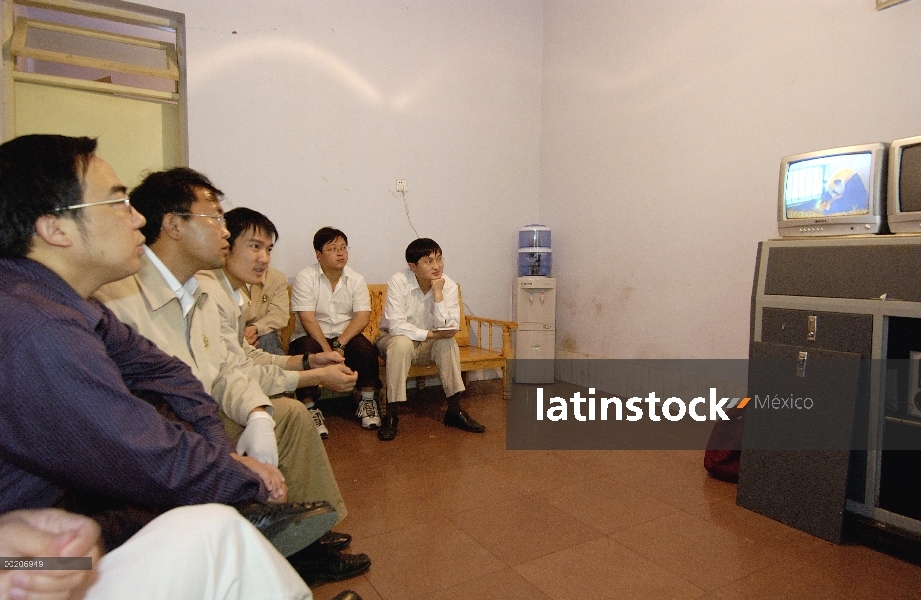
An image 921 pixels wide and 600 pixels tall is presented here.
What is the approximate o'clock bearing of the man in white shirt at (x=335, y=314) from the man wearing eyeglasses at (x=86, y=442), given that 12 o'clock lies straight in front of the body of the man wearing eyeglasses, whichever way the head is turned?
The man in white shirt is roughly at 10 o'clock from the man wearing eyeglasses.

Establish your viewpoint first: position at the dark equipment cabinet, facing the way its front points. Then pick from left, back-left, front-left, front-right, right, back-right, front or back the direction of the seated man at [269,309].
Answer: front-right

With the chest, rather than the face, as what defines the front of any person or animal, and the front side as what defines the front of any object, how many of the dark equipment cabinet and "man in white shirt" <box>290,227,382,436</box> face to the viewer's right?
0

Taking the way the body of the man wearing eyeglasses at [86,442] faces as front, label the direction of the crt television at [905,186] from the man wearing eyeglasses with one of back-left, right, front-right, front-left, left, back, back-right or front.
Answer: front

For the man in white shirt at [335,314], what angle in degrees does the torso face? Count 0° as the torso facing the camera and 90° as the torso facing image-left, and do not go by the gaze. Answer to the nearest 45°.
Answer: approximately 0°

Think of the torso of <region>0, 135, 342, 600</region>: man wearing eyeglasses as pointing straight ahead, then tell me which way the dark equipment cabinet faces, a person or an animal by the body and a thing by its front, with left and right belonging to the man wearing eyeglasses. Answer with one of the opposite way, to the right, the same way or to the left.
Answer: the opposite way

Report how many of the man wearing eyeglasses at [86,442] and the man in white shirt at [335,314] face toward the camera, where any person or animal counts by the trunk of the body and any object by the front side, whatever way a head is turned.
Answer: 1

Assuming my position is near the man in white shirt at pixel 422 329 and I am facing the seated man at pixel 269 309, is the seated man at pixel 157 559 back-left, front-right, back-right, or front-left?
front-left

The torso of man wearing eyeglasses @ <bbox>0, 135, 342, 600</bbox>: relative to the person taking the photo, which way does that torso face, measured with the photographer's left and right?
facing to the right of the viewer

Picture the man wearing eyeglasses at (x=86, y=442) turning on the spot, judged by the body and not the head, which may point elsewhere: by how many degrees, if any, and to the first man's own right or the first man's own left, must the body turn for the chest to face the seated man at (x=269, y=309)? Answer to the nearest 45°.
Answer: approximately 90° to the first man's own left

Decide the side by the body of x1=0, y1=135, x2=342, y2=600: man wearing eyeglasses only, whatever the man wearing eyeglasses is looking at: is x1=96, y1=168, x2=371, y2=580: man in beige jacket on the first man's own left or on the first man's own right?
on the first man's own left

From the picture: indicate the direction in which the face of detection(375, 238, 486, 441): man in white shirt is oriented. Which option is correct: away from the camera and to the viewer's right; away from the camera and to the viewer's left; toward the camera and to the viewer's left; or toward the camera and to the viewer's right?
toward the camera and to the viewer's right

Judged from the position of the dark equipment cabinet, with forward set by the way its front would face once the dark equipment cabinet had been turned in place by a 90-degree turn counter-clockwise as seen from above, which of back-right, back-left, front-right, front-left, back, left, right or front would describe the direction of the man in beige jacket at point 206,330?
right

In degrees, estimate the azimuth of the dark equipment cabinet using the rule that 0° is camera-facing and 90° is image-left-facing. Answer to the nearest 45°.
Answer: approximately 45°

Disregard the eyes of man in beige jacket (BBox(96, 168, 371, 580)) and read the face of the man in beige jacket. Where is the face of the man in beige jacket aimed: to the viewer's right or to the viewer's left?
to the viewer's right

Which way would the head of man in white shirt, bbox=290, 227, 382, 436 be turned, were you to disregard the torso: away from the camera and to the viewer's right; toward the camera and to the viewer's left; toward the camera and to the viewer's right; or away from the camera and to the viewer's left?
toward the camera and to the viewer's right
